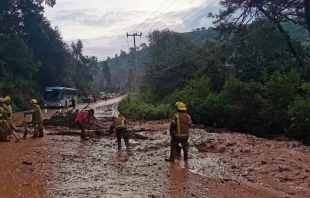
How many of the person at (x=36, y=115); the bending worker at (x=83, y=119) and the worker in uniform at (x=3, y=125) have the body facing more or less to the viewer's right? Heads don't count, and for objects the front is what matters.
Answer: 2

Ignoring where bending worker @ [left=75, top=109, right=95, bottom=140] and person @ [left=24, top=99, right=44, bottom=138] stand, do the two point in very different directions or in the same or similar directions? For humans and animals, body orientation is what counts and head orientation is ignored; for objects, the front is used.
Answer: very different directions

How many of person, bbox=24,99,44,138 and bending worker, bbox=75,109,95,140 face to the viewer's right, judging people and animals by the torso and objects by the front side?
1

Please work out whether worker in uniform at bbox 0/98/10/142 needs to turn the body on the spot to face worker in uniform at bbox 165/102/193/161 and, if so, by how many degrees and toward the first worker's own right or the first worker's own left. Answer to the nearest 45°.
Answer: approximately 45° to the first worker's own right

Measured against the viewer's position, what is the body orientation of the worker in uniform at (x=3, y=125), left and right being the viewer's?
facing to the right of the viewer
